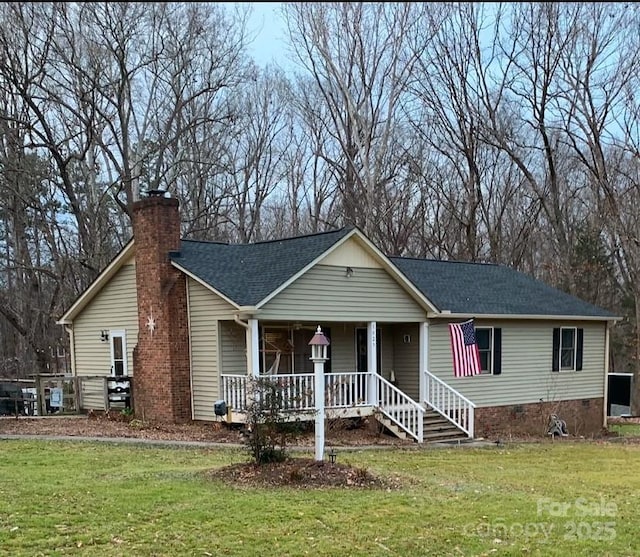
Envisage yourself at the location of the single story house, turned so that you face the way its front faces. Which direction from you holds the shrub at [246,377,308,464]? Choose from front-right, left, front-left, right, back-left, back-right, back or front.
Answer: front-right

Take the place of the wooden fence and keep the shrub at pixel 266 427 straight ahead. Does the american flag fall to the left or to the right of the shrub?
left

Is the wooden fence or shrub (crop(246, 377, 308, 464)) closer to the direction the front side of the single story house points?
the shrub

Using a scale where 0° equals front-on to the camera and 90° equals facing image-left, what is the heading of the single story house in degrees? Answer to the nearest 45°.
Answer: approximately 315°
